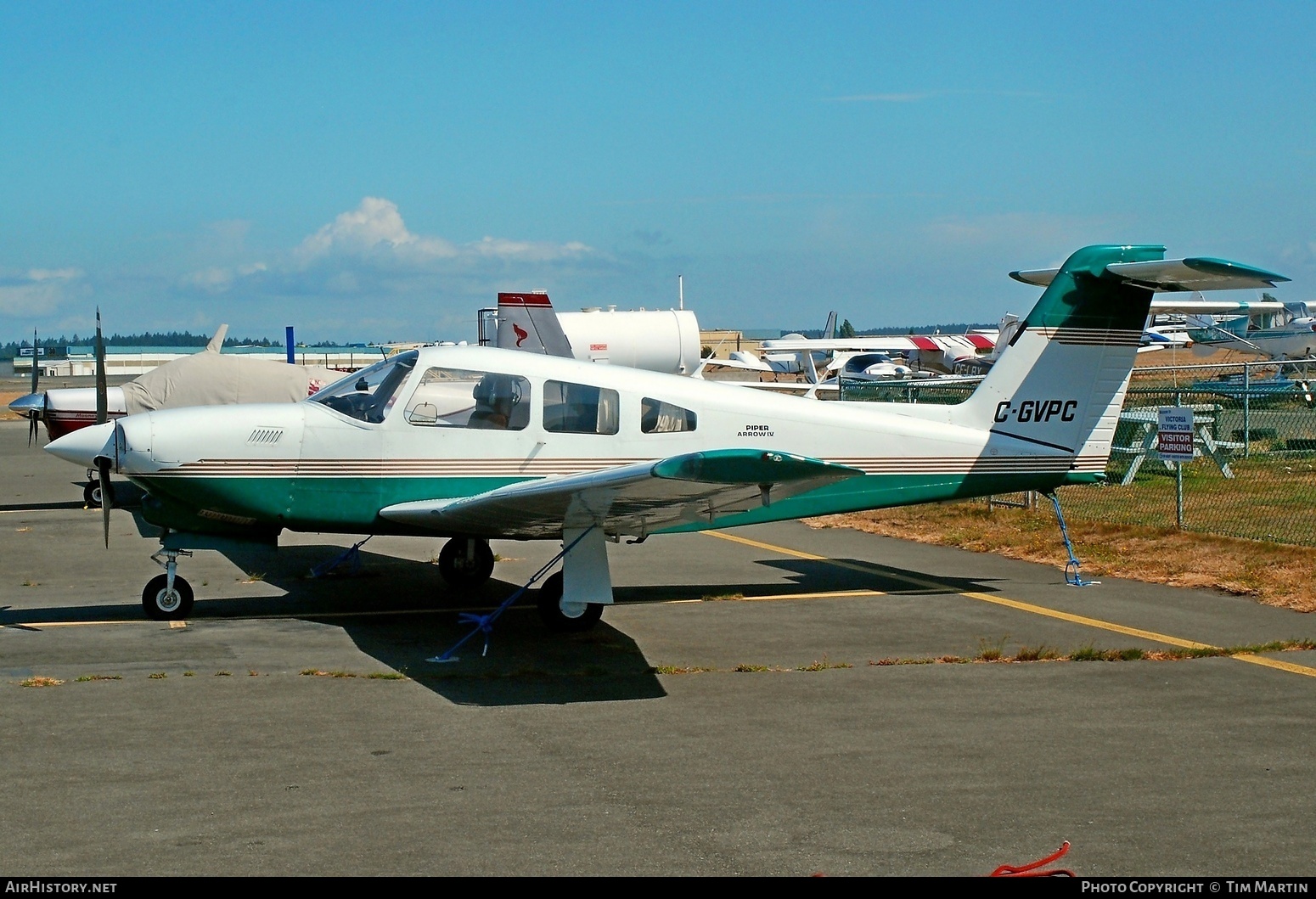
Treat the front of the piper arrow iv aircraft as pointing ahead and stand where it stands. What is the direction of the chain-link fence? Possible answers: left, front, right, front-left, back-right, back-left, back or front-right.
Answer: back-right

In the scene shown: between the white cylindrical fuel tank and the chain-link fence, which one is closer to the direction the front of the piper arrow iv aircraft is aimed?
the white cylindrical fuel tank

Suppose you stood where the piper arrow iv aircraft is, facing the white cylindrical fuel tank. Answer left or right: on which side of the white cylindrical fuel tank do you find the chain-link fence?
right

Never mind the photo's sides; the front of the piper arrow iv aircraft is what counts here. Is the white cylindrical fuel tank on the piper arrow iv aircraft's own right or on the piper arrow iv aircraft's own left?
on the piper arrow iv aircraft's own right

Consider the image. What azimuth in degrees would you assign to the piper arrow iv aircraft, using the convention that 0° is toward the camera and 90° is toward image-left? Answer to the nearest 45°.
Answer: approximately 90°
